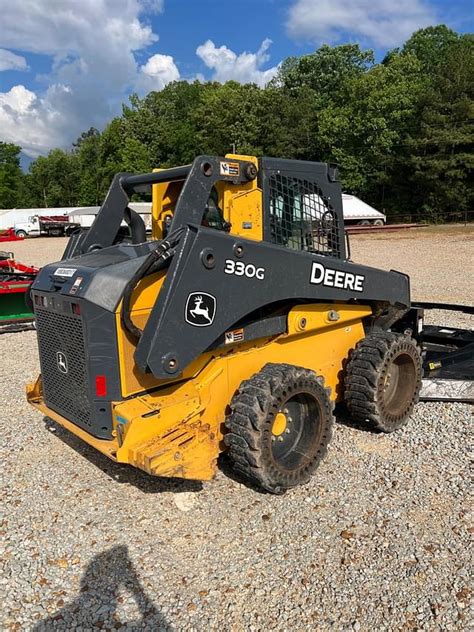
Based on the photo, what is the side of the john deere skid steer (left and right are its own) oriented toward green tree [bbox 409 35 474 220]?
front

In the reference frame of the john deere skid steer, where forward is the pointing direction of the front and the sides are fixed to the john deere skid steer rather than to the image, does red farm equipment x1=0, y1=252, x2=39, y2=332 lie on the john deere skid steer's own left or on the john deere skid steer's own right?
on the john deere skid steer's own left

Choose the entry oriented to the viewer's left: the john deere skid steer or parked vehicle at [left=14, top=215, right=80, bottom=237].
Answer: the parked vehicle

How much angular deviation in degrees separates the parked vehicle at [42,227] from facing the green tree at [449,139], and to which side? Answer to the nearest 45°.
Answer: approximately 135° to its left

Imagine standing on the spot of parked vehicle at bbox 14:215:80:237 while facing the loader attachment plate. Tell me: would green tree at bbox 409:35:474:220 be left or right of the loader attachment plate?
left

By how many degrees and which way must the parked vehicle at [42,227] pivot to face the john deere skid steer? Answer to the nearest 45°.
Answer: approximately 90° to its left

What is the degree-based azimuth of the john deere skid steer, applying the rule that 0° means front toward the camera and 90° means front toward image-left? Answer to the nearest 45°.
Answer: approximately 225°

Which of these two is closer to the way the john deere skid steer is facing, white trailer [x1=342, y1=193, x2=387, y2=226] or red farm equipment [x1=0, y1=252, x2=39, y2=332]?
the white trailer

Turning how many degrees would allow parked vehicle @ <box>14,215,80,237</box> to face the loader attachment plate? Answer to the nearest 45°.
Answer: approximately 90° to its left

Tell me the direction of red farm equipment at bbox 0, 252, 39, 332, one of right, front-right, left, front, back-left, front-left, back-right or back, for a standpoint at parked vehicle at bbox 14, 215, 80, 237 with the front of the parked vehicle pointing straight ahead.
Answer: left

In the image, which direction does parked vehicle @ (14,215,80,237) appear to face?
to the viewer's left
